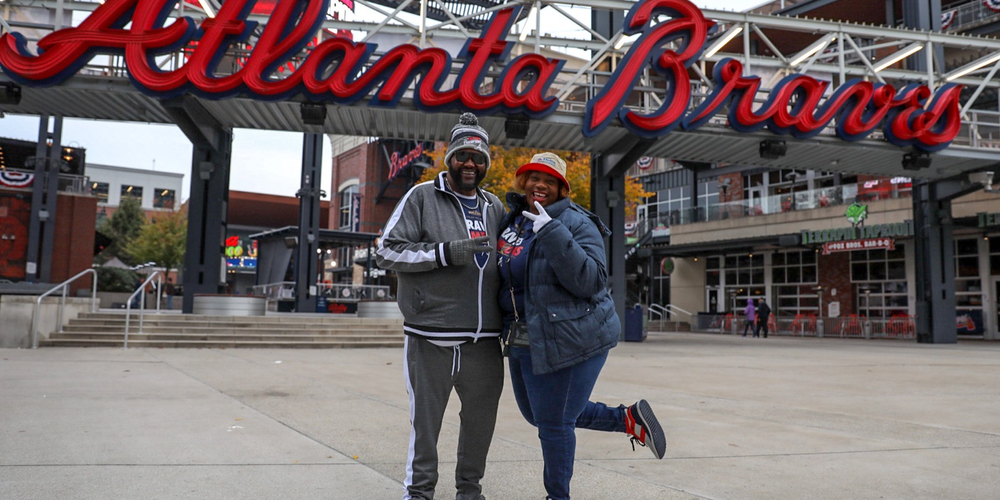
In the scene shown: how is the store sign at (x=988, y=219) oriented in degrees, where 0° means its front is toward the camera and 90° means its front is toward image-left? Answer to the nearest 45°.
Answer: approximately 0°

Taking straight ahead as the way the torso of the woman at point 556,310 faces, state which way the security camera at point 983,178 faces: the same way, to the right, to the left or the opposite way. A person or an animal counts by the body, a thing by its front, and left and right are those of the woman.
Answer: to the right

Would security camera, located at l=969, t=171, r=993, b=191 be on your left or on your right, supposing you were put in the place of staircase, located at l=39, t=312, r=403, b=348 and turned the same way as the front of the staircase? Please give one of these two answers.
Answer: on your left

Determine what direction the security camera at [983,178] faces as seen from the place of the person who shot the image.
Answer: facing to the left of the viewer

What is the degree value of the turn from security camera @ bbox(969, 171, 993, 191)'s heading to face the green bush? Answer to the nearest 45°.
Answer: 0° — it already faces it

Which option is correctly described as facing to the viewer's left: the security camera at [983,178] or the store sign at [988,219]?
the security camera

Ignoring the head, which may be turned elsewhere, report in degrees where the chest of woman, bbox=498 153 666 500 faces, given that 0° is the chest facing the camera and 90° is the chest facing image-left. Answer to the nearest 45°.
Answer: approximately 45°
